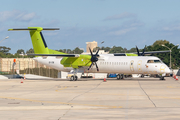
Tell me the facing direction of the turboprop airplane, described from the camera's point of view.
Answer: facing the viewer and to the right of the viewer
